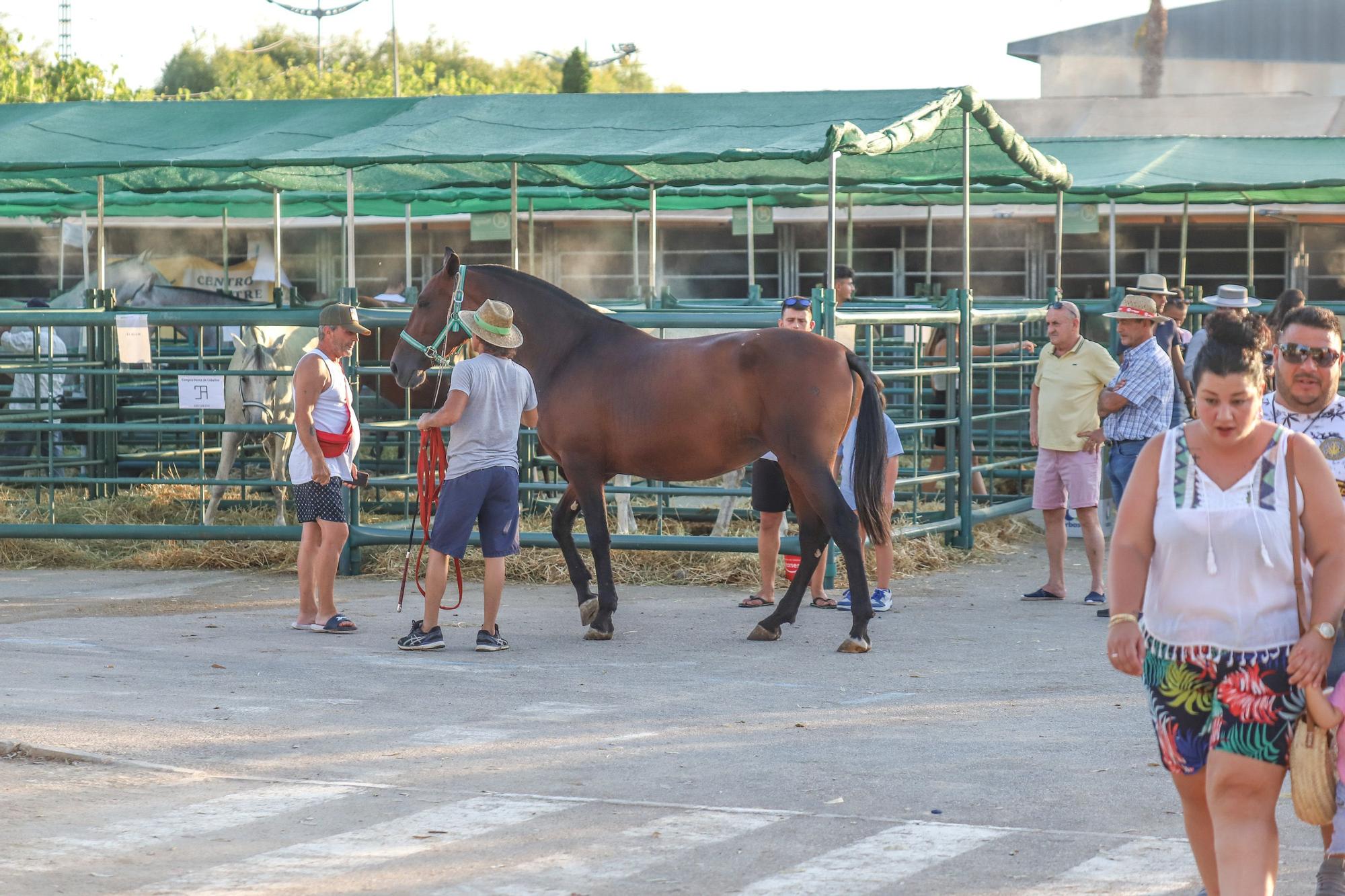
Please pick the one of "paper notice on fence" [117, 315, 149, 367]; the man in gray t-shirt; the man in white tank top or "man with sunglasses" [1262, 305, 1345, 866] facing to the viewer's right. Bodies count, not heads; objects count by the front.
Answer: the man in white tank top

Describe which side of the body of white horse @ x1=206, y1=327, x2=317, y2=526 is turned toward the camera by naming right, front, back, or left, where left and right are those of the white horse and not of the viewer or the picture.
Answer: front

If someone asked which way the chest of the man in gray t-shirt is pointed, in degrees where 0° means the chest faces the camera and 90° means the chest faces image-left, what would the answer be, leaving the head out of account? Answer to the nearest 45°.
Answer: approximately 135°

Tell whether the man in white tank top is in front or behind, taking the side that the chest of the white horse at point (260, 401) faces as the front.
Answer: in front

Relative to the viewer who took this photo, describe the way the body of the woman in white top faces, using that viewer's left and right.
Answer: facing the viewer

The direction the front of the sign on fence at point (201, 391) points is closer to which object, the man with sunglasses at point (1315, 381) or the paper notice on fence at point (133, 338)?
the man with sunglasses

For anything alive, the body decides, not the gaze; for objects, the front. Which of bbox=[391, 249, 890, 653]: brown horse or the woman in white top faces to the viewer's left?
the brown horse

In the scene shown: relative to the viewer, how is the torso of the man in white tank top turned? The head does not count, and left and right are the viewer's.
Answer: facing to the right of the viewer

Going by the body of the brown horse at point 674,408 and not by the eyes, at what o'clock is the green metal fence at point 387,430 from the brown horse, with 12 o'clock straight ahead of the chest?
The green metal fence is roughly at 2 o'clock from the brown horse.

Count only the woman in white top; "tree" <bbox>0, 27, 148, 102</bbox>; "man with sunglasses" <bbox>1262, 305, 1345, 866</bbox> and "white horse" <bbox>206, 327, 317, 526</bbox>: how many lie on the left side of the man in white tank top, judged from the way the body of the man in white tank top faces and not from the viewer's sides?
2

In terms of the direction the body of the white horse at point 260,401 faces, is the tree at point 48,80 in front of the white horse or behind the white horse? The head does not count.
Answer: behind

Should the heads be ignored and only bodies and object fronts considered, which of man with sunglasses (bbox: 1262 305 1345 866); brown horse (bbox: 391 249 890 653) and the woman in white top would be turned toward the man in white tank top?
the brown horse

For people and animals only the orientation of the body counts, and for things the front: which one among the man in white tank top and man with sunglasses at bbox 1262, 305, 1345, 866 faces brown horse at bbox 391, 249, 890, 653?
the man in white tank top

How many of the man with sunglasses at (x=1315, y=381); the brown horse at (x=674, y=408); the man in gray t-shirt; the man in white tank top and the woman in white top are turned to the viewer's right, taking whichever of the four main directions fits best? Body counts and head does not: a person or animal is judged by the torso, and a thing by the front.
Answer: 1

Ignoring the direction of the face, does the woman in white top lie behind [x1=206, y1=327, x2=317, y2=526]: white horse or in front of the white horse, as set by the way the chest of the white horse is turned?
in front
